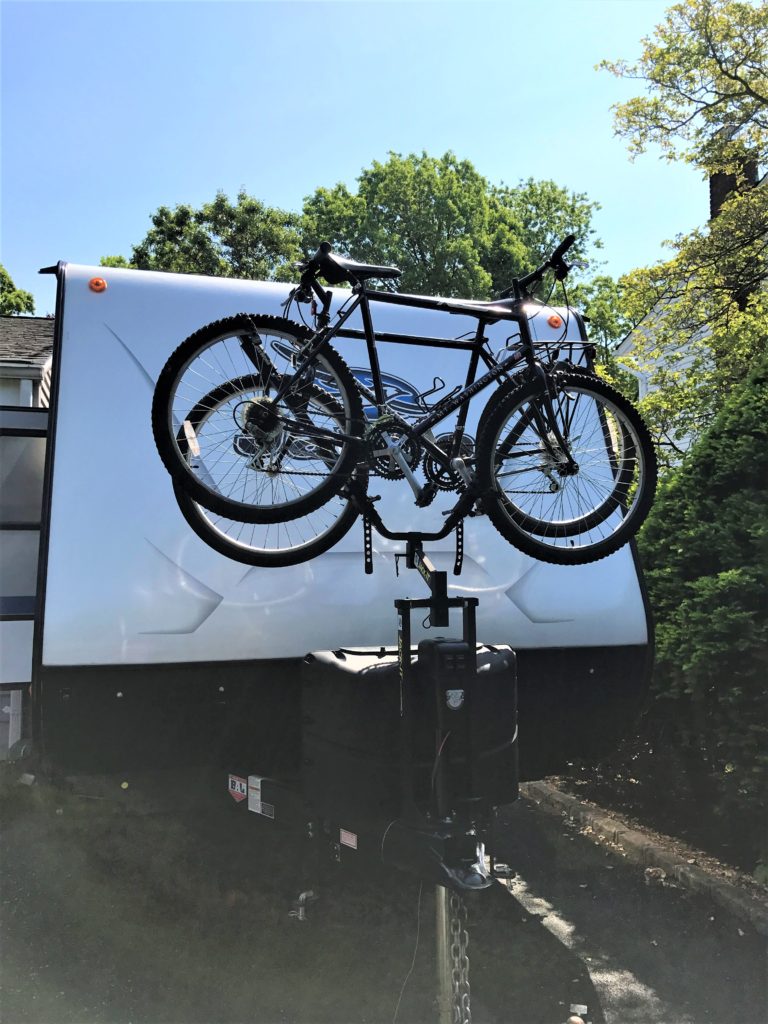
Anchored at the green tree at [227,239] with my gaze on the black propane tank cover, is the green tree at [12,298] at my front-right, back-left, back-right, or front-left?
back-right

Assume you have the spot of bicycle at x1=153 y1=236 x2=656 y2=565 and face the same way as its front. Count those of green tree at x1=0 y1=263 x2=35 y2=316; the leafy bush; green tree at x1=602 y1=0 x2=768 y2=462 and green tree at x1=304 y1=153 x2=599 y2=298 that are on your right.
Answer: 0

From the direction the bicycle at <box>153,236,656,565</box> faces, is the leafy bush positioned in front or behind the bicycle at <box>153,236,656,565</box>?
in front

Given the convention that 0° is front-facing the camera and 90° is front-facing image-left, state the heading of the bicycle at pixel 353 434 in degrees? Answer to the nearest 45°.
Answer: approximately 270°

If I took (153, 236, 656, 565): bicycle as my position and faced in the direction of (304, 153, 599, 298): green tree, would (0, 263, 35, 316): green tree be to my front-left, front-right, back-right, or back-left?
front-left

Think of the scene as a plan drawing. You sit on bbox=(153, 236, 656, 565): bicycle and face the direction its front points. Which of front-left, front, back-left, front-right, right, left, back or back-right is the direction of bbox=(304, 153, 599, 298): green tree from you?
left

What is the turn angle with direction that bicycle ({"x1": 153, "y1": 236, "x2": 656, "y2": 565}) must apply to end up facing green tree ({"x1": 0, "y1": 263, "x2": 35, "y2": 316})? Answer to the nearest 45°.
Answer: approximately 135° to its left

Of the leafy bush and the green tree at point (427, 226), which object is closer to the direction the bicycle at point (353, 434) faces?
the leafy bush

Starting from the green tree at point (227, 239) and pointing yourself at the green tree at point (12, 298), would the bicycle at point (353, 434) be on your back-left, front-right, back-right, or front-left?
back-left

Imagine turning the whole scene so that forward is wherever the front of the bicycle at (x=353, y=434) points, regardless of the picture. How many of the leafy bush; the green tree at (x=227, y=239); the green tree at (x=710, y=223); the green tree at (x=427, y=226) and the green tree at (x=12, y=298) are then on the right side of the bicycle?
0

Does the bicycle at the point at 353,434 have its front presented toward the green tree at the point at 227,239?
no
